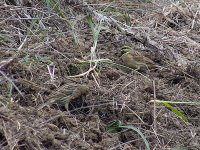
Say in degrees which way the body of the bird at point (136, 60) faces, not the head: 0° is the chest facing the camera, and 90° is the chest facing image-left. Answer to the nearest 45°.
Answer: approximately 90°

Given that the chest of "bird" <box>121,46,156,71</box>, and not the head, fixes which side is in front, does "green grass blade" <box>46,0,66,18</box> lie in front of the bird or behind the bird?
in front

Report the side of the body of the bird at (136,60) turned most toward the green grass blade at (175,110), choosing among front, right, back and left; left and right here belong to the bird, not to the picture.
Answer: left
